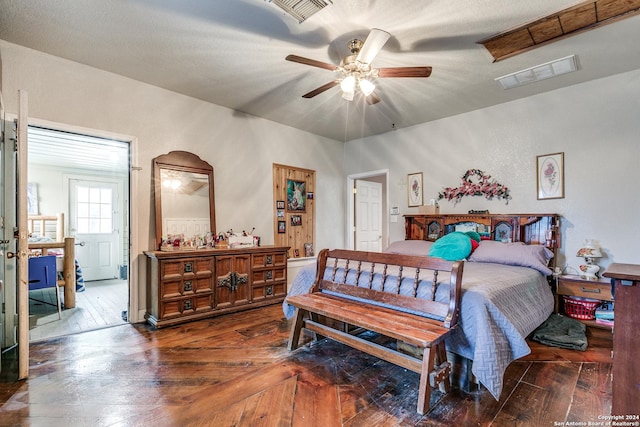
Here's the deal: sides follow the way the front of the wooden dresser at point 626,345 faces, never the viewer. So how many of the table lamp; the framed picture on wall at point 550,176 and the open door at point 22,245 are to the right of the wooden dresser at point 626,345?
2

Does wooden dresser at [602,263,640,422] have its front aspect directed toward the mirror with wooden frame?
yes

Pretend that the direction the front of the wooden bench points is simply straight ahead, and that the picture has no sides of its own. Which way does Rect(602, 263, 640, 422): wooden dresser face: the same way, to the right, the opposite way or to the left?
to the right

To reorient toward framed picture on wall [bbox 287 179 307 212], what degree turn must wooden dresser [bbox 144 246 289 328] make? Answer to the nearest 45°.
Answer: approximately 90° to its left

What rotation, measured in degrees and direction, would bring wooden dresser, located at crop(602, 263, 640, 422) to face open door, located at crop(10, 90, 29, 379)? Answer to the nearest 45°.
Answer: approximately 45° to its left

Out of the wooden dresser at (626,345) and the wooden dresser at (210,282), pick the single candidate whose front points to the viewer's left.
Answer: the wooden dresser at (626,345)

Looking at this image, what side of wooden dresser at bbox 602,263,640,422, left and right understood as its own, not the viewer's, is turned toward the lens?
left

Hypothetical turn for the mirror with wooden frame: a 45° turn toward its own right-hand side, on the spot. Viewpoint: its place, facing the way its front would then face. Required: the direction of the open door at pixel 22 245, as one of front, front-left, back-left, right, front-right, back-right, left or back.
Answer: front-right

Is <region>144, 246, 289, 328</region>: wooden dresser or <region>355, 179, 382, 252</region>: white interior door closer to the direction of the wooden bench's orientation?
the wooden dresser

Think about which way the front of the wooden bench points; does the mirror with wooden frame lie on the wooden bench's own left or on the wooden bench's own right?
on the wooden bench's own right

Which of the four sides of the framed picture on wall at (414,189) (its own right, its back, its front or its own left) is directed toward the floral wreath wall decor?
left

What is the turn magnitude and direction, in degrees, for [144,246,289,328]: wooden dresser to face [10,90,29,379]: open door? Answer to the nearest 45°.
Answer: approximately 90° to its right

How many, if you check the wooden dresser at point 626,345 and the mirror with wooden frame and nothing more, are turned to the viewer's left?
1

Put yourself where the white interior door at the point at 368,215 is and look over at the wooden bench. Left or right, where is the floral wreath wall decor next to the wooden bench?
left

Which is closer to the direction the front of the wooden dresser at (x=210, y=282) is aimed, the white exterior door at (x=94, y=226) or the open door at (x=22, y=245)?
the open door
